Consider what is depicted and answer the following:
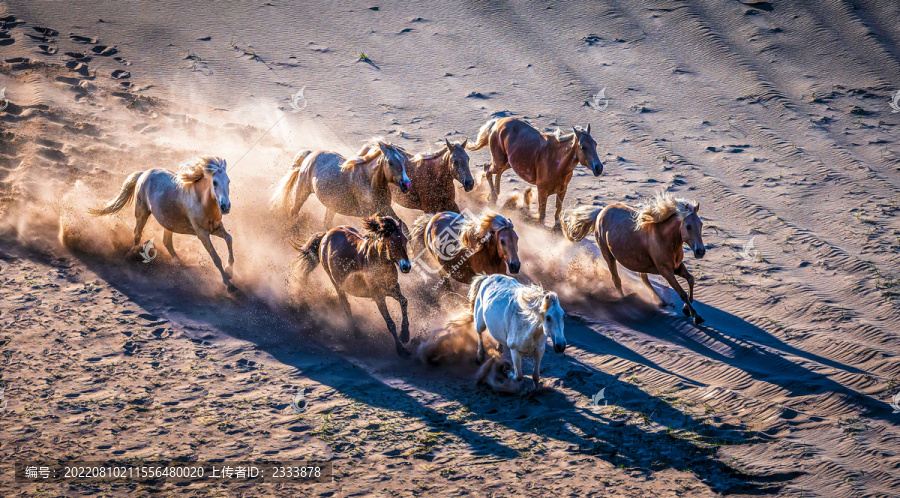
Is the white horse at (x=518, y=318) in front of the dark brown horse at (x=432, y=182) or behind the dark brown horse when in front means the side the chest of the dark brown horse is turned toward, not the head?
in front

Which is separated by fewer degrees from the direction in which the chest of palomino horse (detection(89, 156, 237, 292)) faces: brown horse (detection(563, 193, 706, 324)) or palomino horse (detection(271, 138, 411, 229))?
the brown horse

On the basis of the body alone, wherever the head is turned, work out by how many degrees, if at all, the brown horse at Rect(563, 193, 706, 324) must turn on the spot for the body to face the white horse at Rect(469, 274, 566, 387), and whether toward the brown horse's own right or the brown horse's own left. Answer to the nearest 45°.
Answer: approximately 90° to the brown horse's own right

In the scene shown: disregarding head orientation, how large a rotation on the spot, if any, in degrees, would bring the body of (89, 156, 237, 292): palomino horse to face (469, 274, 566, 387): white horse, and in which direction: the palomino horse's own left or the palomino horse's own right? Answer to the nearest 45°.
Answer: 0° — it already faces it

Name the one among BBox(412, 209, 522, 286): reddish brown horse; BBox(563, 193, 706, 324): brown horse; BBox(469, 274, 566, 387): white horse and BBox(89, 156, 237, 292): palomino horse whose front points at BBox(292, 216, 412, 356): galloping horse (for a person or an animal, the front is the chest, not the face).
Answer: the palomino horse

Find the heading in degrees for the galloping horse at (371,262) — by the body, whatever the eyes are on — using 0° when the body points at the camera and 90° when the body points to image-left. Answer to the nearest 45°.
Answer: approximately 315°

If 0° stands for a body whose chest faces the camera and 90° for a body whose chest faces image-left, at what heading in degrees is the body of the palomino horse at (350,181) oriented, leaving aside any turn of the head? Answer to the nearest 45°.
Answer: approximately 315°

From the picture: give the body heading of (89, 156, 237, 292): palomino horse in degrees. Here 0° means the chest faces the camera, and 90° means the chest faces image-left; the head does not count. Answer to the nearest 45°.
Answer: approximately 315°
